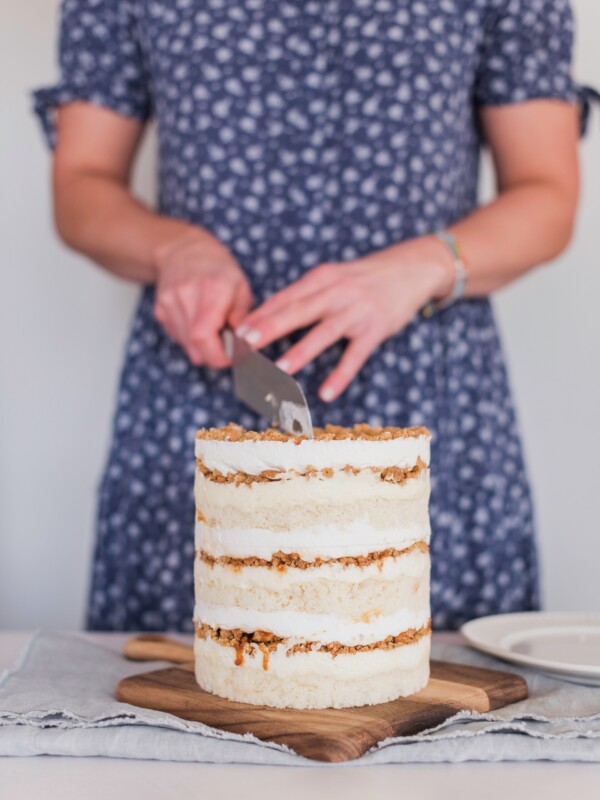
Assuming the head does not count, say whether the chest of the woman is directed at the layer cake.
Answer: yes

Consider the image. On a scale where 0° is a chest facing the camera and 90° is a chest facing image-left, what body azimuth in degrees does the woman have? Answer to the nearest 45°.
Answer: approximately 0°

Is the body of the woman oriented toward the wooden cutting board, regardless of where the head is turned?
yes

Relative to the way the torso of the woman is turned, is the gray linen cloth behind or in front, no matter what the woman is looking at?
in front
